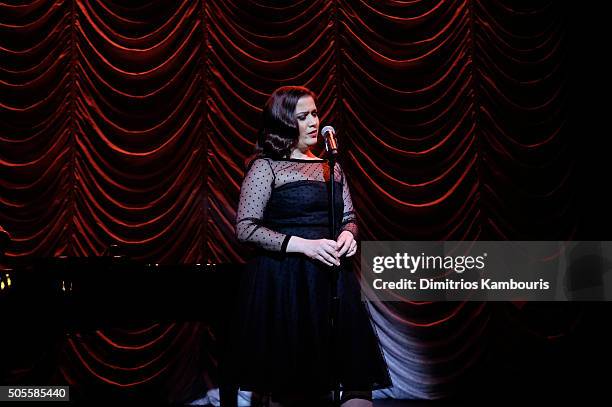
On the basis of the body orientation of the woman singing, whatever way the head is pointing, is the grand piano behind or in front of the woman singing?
behind

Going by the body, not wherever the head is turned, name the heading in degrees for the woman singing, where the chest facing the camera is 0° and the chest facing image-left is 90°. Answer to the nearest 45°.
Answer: approximately 315°
